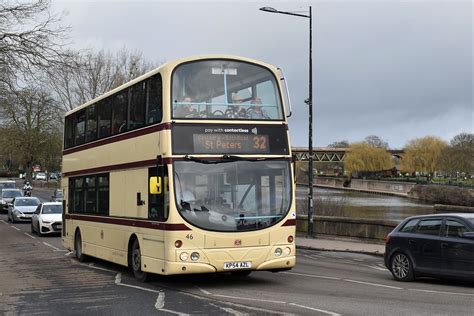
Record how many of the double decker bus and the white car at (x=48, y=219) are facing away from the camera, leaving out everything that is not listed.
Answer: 0

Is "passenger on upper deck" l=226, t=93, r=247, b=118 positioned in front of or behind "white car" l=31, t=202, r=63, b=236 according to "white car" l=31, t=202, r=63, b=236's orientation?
in front

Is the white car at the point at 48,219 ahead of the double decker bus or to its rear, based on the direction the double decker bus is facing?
to the rear

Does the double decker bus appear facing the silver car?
no

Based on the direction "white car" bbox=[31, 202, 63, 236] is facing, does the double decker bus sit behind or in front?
in front

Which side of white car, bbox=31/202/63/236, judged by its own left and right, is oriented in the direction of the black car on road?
front

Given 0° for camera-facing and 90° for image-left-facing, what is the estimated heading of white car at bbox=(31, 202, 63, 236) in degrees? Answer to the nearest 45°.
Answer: approximately 315°

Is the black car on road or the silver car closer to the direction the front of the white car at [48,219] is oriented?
the black car on road

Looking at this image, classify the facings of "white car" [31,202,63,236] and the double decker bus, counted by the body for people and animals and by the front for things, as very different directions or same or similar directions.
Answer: same or similar directions

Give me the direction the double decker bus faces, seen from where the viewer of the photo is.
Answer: facing the viewer and to the right of the viewer
